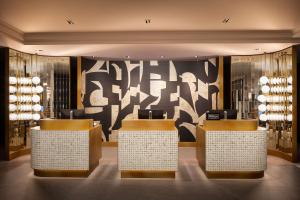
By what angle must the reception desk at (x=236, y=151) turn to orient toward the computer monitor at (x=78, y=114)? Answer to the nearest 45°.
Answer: approximately 90° to its right

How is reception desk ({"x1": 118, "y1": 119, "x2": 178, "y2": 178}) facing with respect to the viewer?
toward the camera

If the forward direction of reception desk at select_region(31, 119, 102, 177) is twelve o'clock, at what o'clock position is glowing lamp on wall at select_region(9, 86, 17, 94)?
The glowing lamp on wall is roughly at 5 o'clock from the reception desk.

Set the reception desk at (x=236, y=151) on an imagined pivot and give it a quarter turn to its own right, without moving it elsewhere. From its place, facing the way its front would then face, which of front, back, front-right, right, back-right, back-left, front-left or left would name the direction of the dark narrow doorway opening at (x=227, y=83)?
right

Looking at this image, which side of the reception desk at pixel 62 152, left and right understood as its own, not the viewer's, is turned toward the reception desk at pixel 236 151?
left

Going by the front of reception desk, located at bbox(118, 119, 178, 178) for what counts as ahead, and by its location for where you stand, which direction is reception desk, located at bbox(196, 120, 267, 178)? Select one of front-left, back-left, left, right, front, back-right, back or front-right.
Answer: left

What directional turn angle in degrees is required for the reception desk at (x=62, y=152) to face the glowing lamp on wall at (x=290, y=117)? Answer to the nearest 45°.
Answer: approximately 90° to its left

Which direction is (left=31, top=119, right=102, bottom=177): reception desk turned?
toward the camera

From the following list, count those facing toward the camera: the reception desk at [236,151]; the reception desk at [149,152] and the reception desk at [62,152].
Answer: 3

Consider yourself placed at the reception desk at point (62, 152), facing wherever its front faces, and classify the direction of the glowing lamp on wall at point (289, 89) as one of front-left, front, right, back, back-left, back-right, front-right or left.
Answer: left

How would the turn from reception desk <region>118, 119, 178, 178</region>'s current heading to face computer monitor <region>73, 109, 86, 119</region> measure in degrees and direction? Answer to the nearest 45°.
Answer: approximately 90° to its right

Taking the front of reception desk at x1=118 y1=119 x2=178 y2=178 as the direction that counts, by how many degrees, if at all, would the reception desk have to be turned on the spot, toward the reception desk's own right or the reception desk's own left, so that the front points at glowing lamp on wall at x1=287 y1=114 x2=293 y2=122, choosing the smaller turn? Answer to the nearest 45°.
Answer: approximately 135° to the reception desk's own left
